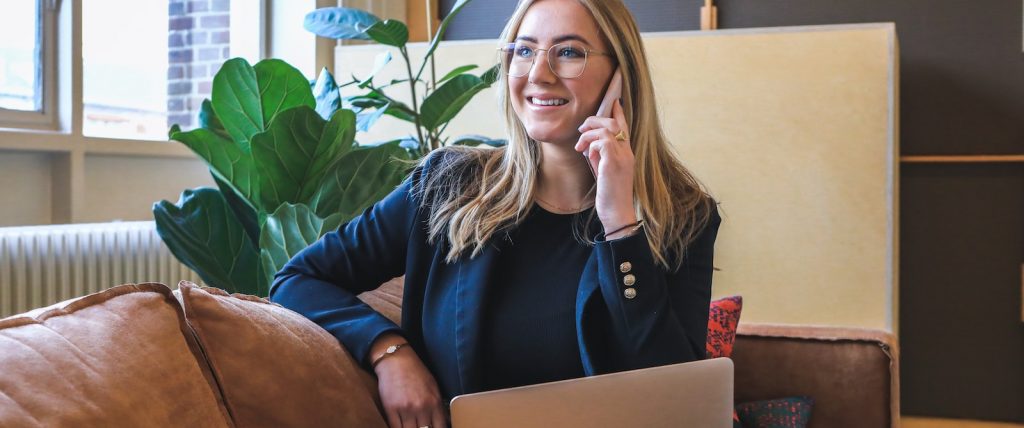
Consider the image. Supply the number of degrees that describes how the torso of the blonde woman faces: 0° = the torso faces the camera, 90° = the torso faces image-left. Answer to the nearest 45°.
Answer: approximately 0°

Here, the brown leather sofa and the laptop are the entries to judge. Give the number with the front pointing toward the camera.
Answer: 1

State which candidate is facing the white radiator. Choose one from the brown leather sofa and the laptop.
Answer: the laptop

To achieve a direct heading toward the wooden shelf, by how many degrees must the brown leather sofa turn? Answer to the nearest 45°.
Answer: approximately 135° to its left

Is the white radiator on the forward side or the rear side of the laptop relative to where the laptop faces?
on the forward side

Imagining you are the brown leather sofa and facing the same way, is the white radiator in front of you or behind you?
behind

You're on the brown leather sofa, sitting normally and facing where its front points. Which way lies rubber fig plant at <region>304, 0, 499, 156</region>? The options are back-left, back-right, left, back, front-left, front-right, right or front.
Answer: back

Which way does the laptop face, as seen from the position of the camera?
facing away from the viewer and to the left of the viewer
